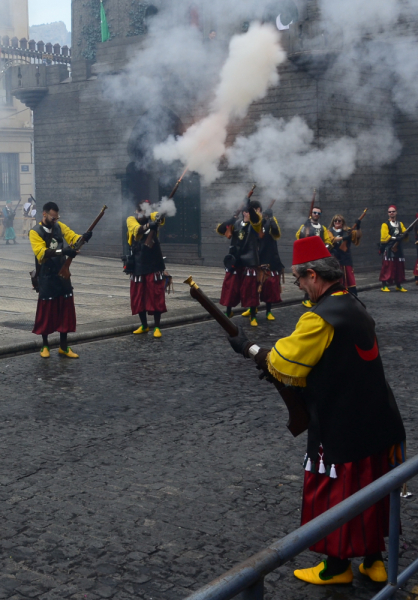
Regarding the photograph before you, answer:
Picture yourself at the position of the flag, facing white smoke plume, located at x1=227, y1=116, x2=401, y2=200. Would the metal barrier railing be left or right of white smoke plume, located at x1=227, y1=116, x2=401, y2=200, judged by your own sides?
right

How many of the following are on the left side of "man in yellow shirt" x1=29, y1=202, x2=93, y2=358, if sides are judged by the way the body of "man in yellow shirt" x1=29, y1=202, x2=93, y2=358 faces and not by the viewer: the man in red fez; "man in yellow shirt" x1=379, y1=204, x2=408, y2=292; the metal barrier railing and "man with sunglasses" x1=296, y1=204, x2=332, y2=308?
2

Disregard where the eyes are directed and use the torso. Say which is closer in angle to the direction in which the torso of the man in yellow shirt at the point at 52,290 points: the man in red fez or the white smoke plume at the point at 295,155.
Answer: the man in red fez

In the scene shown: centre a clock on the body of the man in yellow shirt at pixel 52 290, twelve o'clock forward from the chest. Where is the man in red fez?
The man in red fez is roughly at 1 o'clock from the man in yellow shirt.

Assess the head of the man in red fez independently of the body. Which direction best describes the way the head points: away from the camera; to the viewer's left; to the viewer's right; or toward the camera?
to the viewer's left

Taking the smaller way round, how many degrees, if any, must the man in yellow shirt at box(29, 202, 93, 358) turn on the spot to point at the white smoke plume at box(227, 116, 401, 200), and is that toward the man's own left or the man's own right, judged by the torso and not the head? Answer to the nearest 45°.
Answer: approximately 90° to the man's own left

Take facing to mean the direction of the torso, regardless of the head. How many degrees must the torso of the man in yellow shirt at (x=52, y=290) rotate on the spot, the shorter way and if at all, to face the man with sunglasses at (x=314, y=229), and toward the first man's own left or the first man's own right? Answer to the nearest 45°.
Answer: approximately 90° to the first man's own left

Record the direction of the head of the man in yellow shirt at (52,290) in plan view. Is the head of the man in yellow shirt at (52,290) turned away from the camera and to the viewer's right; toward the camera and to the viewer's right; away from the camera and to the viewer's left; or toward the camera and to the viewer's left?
toward the camera and to the viewer's right

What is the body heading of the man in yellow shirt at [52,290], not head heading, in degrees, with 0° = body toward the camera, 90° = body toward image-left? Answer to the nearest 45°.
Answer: approximately 315°
